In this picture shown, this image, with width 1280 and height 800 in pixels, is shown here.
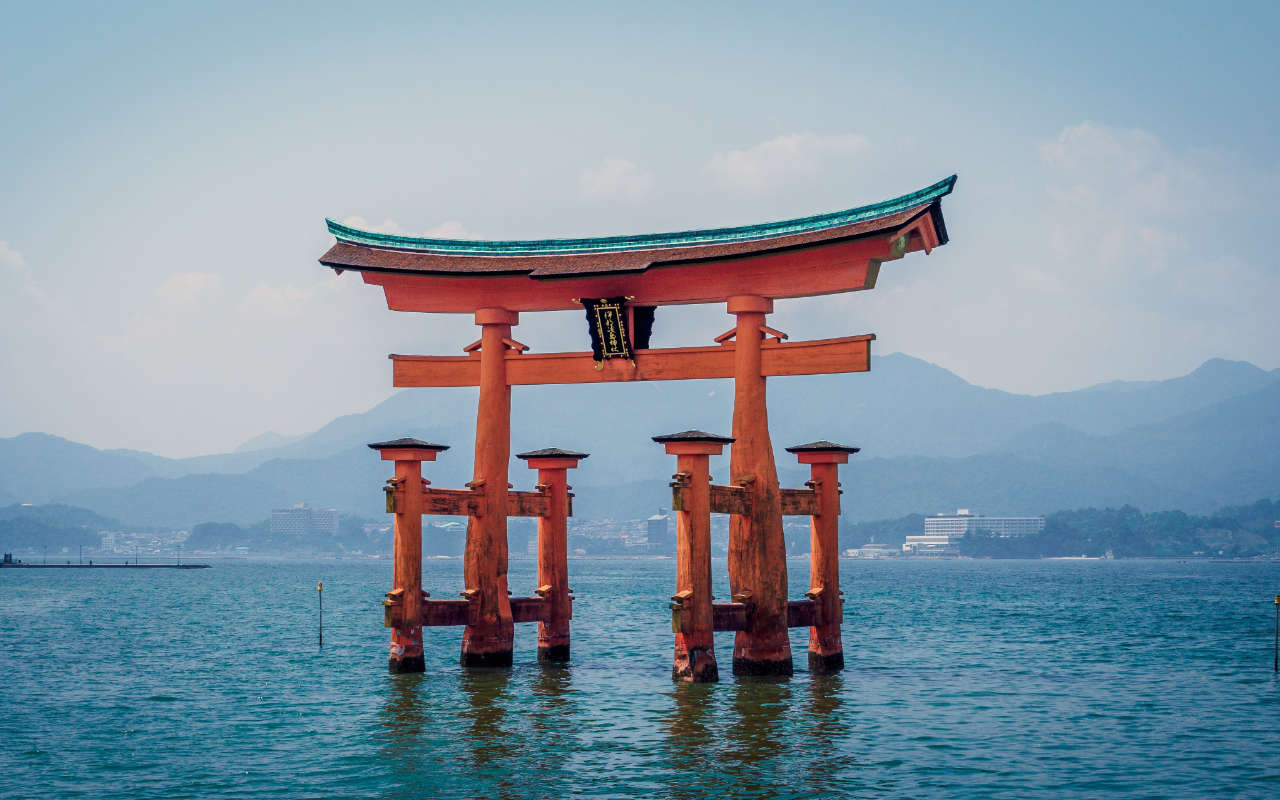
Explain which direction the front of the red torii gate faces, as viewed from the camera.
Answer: facing the viewer and to the left of the viewer
